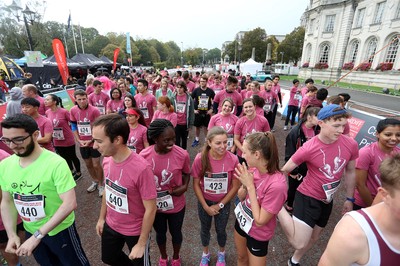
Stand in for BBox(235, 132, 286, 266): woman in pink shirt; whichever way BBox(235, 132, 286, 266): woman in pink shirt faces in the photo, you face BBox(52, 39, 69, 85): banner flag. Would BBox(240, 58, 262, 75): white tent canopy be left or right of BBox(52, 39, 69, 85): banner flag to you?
right

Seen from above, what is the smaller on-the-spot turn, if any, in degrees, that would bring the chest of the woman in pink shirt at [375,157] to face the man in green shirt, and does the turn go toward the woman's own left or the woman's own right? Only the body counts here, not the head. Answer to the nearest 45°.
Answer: approximately 90° to the woman's own right

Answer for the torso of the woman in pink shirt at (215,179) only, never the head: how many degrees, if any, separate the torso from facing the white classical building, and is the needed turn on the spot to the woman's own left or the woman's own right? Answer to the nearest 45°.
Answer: approximately 135° to the woman's own left

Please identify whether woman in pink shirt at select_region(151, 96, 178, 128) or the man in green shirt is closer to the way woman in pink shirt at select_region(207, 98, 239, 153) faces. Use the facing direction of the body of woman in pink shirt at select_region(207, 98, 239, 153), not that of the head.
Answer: the man in green shirt

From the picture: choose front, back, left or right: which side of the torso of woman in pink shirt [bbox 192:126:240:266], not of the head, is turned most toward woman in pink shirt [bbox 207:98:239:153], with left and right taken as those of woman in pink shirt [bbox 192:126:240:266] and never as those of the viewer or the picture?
back

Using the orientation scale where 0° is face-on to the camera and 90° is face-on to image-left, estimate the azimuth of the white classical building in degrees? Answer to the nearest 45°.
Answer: approximately 45°

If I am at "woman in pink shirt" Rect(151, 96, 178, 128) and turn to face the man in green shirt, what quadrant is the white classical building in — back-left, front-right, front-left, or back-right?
back-left

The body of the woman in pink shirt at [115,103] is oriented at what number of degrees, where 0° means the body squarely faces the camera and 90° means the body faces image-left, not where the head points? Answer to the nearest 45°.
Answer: approximately 0°

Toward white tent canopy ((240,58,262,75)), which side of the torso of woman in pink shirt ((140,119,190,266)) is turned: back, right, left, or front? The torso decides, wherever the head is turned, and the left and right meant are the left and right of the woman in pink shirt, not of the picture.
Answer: back

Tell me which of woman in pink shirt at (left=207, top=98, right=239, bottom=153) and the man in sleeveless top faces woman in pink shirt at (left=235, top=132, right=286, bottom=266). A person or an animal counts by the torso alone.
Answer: woman in pink shirt at (left=207, top=98, right=239, bottom=153)
